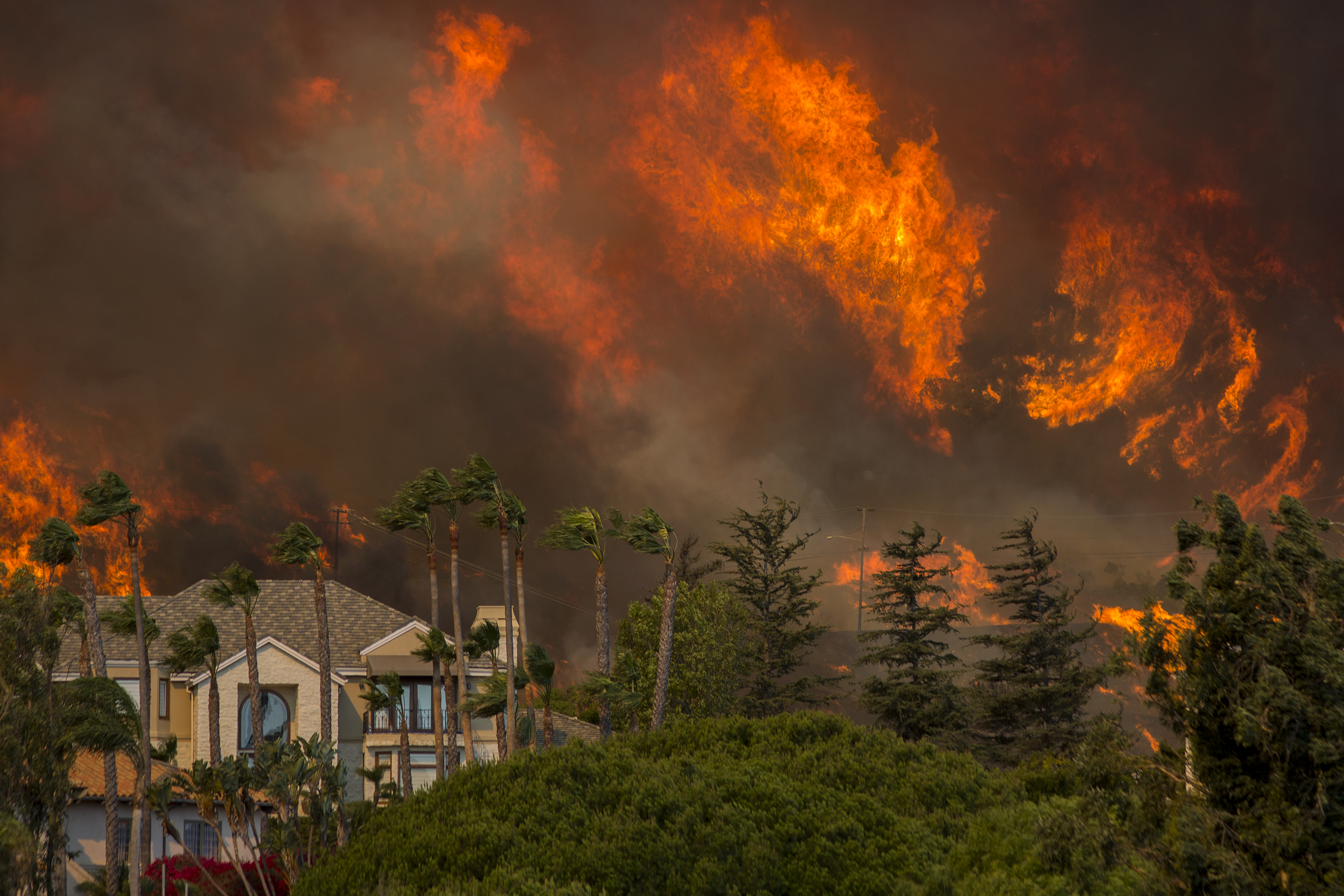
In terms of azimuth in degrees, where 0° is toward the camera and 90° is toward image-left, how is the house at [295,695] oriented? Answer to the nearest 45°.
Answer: approximately 0°

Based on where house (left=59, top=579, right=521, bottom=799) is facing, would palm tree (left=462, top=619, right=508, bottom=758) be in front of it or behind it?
in front

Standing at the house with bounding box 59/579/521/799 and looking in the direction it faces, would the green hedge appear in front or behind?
in front

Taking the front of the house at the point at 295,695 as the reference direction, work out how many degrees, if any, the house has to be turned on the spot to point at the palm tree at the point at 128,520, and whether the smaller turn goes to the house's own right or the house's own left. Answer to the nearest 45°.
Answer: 0° — it already faces it

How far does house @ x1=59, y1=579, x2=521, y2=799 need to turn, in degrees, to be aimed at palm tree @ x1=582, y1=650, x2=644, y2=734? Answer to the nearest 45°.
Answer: approximately 45° to its left

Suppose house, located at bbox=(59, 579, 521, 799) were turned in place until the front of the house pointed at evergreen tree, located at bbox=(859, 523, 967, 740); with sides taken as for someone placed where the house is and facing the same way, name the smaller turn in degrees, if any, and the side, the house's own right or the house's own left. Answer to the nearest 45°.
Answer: approximately 90° to the house's own left

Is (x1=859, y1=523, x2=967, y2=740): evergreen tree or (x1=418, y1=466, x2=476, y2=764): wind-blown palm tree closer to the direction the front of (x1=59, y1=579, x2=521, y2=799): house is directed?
the wind-blown palm tree

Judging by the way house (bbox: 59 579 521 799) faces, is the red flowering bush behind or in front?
in front
